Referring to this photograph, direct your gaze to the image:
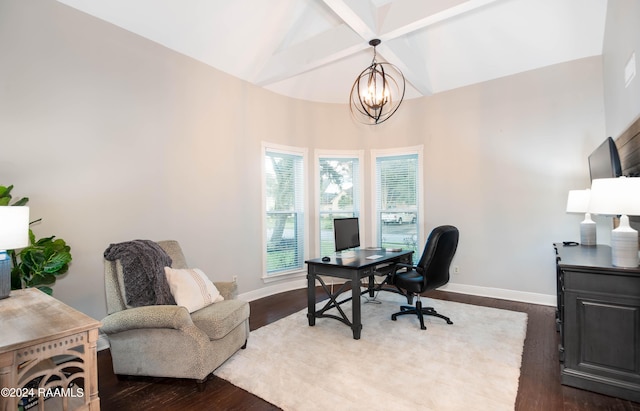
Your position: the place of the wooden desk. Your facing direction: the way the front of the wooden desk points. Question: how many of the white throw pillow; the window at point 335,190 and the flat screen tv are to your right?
1

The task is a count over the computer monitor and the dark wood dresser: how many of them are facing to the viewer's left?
1

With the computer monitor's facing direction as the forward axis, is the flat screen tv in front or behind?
in front

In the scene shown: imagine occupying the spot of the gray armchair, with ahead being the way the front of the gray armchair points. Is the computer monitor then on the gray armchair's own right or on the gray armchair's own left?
on the gray armchair's own left

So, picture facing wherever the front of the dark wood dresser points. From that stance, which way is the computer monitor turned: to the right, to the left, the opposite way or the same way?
the opposite way

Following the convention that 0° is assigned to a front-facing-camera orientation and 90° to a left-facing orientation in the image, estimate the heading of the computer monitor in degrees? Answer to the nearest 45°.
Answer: approximately 315°

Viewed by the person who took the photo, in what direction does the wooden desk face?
facing the viewer and to the right of the viewer

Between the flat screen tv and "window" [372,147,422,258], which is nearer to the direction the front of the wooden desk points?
the flat screen tv

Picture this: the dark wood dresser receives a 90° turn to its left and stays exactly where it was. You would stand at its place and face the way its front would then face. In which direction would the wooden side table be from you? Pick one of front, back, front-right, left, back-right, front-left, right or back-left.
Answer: front-right

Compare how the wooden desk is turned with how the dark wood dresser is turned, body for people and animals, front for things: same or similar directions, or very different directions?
very different directions

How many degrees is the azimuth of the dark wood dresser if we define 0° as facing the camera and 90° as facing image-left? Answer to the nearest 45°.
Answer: approximately 90°
